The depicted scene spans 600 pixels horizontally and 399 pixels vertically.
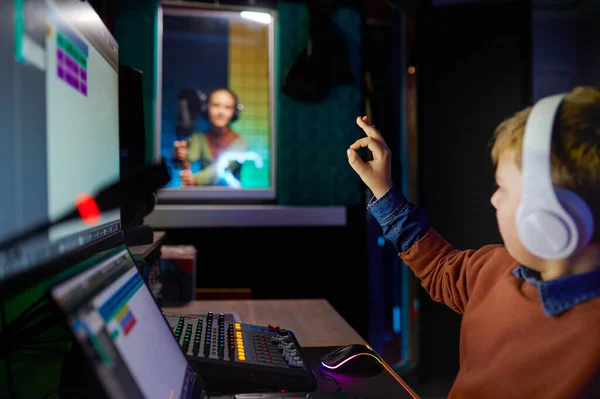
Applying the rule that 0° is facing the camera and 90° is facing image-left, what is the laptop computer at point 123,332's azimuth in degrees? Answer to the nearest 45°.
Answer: approximately 315°

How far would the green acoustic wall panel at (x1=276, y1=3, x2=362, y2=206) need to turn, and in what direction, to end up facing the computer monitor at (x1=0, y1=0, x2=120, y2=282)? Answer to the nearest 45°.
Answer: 0° — it already faces it

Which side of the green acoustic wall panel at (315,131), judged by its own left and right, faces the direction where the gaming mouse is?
front

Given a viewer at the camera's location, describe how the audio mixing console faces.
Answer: facing to the right of the viewer

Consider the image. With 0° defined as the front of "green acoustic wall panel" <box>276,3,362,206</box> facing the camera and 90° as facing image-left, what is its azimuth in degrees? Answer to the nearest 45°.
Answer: approximately 0°

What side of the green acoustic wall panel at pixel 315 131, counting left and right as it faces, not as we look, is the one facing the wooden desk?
front

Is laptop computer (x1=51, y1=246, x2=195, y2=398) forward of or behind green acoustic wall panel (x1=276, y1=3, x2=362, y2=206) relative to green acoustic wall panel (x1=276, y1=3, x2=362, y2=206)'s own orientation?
forward
